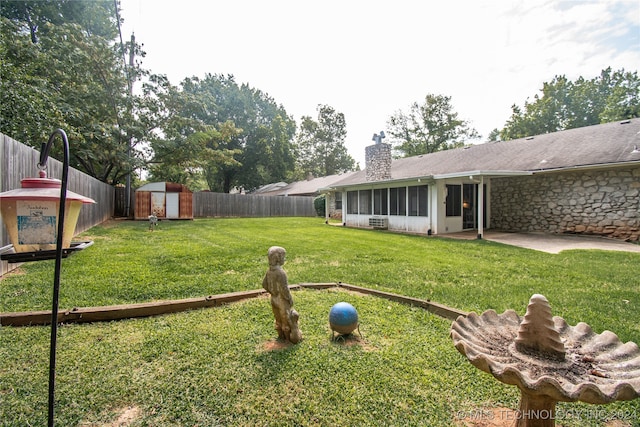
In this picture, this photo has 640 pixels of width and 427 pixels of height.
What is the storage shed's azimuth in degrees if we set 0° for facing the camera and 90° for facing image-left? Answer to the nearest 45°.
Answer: approximately 0°

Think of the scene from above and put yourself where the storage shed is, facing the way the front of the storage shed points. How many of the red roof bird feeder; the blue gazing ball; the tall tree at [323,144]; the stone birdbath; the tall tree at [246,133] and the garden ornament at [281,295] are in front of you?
4

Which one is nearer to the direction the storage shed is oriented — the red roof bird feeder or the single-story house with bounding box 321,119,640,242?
the red roof bird feeder

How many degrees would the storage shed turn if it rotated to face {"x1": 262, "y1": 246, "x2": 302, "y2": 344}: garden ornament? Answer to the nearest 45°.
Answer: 0° — it already faces it

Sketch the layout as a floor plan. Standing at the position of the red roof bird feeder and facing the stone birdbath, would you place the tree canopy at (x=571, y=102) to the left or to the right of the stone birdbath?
left

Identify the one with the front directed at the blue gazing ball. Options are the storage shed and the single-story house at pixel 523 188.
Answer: the storage shed

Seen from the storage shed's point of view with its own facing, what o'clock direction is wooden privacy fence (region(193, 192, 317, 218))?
The wooden privacy fence is roughly at 8 o'clock from the storage shed.
